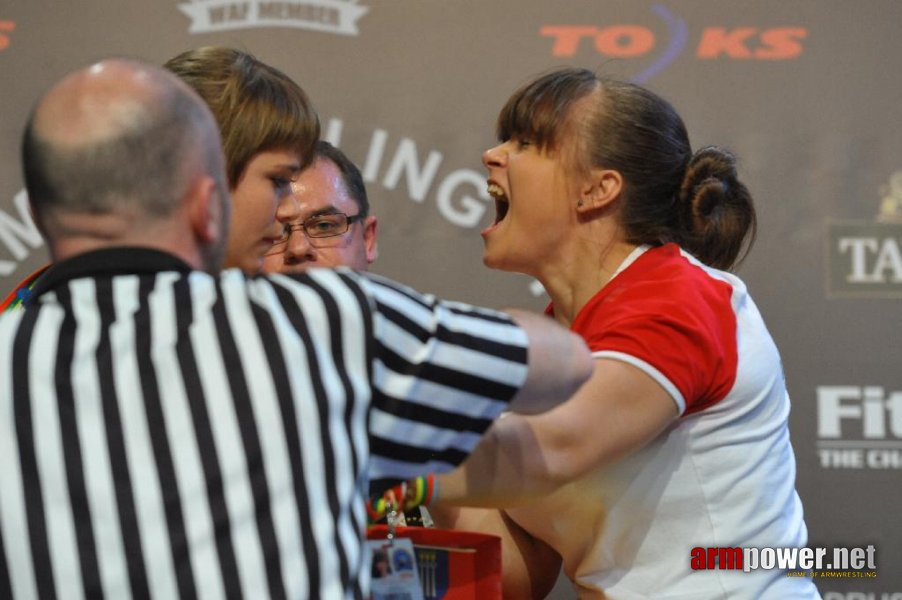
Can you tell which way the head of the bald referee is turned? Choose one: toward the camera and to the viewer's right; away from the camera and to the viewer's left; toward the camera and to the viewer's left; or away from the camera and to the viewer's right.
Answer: away from the camera and to the viewer's right

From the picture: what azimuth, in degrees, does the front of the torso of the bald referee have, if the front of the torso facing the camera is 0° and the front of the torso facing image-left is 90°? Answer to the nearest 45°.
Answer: approximately 180°
